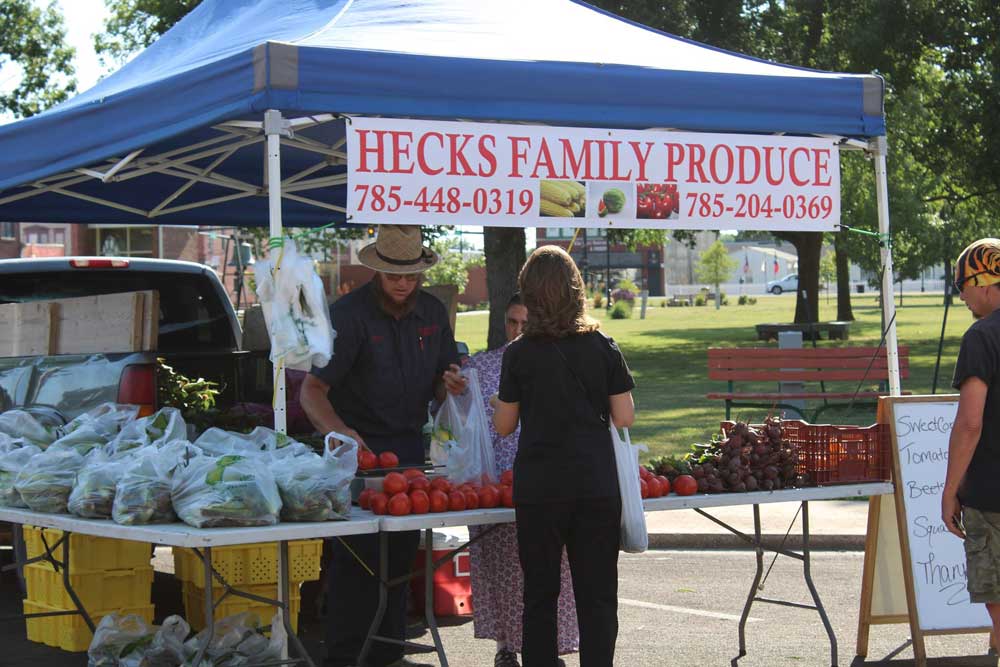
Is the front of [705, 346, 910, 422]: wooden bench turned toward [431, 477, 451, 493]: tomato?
yes

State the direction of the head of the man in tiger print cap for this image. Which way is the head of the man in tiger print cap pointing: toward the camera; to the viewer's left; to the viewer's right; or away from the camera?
to the viewer's left

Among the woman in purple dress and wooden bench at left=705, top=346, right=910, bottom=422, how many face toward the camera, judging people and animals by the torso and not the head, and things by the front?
2

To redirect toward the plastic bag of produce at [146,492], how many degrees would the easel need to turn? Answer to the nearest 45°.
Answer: approximately 90° to its right

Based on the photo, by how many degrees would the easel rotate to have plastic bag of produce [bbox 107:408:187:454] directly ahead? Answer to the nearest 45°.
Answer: approximately 90° to its right

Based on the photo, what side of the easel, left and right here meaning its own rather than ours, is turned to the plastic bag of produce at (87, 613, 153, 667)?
right

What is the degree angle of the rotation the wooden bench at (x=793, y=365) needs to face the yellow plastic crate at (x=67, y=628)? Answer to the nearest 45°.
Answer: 0° — it already faces it

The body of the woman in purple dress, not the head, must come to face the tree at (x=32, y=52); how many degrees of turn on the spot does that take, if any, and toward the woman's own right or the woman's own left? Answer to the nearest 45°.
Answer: approximately 135° to the woman's own right

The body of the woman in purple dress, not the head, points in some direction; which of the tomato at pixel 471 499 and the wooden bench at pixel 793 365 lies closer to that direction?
the tomato

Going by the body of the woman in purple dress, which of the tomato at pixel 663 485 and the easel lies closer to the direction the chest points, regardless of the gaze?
the tomato

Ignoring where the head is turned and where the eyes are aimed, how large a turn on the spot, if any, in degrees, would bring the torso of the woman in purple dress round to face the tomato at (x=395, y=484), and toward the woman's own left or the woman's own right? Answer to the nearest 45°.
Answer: approximately 45° to the woman's own right

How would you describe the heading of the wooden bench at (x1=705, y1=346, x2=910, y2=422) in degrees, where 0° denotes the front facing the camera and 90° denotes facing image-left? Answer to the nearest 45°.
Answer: approximately 0°
